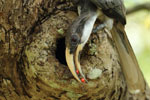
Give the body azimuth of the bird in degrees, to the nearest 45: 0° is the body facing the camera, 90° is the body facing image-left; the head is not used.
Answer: approximately 90°
